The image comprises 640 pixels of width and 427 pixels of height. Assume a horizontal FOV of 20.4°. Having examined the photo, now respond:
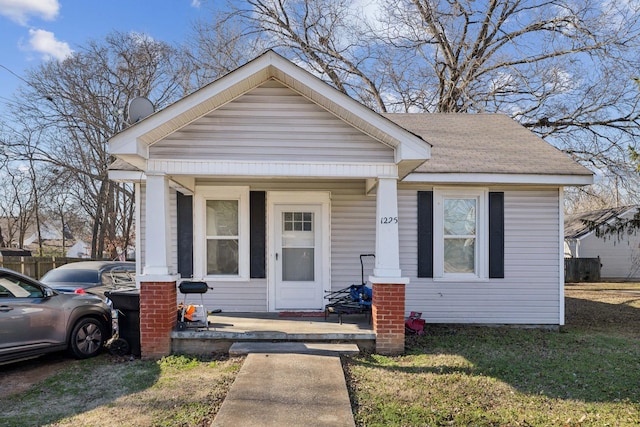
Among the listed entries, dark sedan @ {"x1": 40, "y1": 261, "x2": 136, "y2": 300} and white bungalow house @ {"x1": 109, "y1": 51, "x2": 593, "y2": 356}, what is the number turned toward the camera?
1

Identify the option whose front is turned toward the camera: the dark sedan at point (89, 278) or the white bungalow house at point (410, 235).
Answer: the white bungalow house

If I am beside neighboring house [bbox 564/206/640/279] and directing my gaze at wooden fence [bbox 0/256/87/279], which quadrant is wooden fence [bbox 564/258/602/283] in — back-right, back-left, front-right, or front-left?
front-left

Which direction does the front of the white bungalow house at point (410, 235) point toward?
toward the camera

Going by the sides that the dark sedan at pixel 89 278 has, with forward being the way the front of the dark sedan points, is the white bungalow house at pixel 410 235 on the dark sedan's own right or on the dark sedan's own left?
on the dark sedan's own right

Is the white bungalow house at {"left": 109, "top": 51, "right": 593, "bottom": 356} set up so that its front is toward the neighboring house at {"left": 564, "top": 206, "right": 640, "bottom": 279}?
no

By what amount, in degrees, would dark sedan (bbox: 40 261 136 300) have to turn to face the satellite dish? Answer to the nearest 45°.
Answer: approximately 135° to its right

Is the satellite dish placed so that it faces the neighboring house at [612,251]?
no
